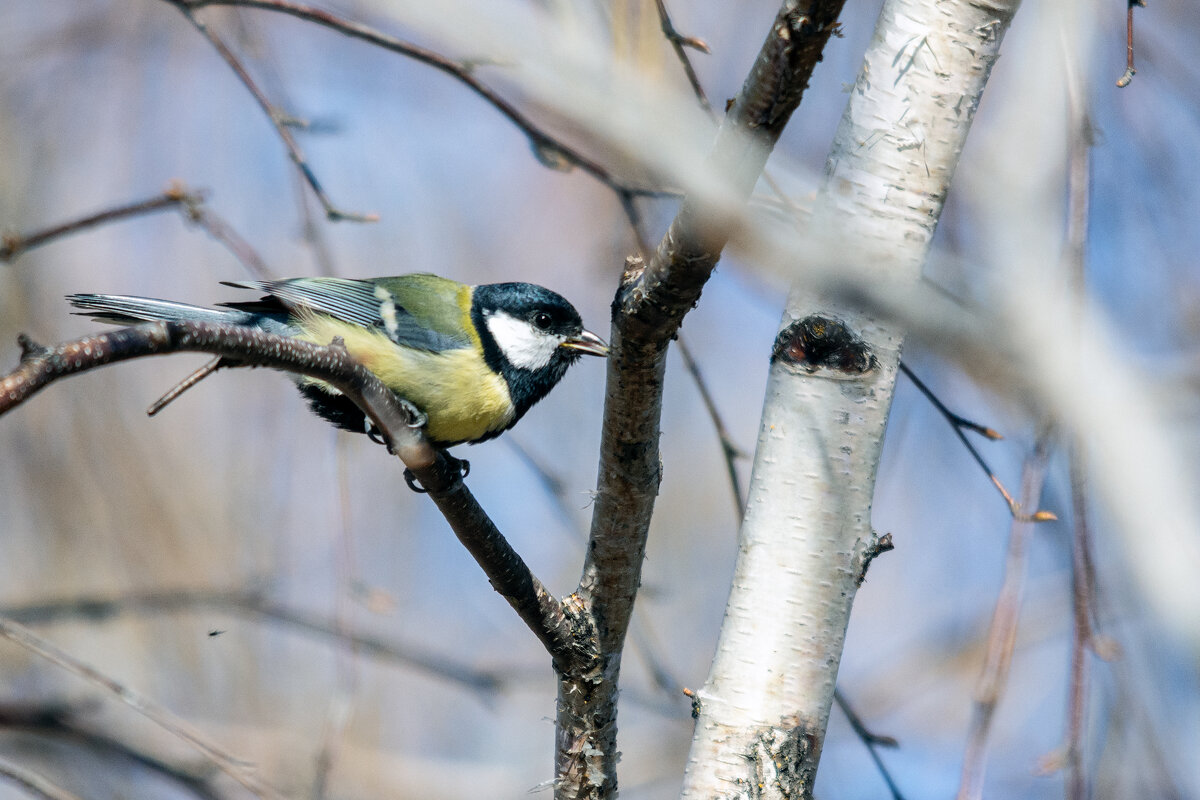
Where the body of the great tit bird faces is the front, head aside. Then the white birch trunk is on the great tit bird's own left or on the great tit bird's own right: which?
on the great tit bird's own right

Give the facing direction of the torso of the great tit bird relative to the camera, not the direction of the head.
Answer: to the viewer's right
